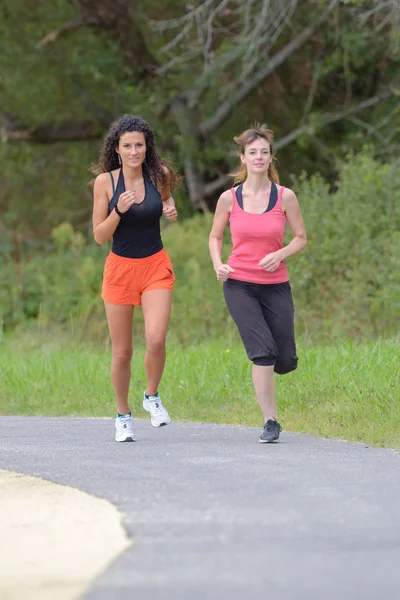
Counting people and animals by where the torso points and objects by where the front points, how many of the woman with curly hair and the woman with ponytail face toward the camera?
2

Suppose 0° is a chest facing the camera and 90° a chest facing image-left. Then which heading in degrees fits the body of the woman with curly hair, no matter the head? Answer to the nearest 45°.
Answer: approximately 0°

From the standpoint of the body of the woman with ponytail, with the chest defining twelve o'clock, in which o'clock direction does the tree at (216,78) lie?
The tree is roughly at 6 o'clock from the woman with ponytail.

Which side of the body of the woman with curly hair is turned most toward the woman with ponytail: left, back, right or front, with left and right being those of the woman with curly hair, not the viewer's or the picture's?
left

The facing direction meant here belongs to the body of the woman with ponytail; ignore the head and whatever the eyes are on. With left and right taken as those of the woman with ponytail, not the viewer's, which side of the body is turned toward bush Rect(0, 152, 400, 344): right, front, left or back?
back

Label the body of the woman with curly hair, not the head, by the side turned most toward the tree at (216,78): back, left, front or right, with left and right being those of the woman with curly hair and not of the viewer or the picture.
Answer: back

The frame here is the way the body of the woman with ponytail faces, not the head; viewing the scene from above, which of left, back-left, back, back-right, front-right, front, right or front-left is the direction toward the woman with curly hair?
right
